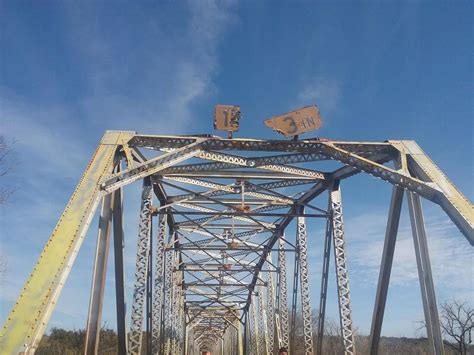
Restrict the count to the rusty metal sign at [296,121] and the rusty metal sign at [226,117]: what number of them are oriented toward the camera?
2

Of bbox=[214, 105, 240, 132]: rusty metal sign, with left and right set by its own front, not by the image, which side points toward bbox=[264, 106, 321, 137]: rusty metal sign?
left

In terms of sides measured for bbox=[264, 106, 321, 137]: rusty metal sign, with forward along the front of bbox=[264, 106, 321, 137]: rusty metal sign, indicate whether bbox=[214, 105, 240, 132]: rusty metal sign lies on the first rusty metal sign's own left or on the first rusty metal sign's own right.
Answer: on the first rusty metal sign's own right
